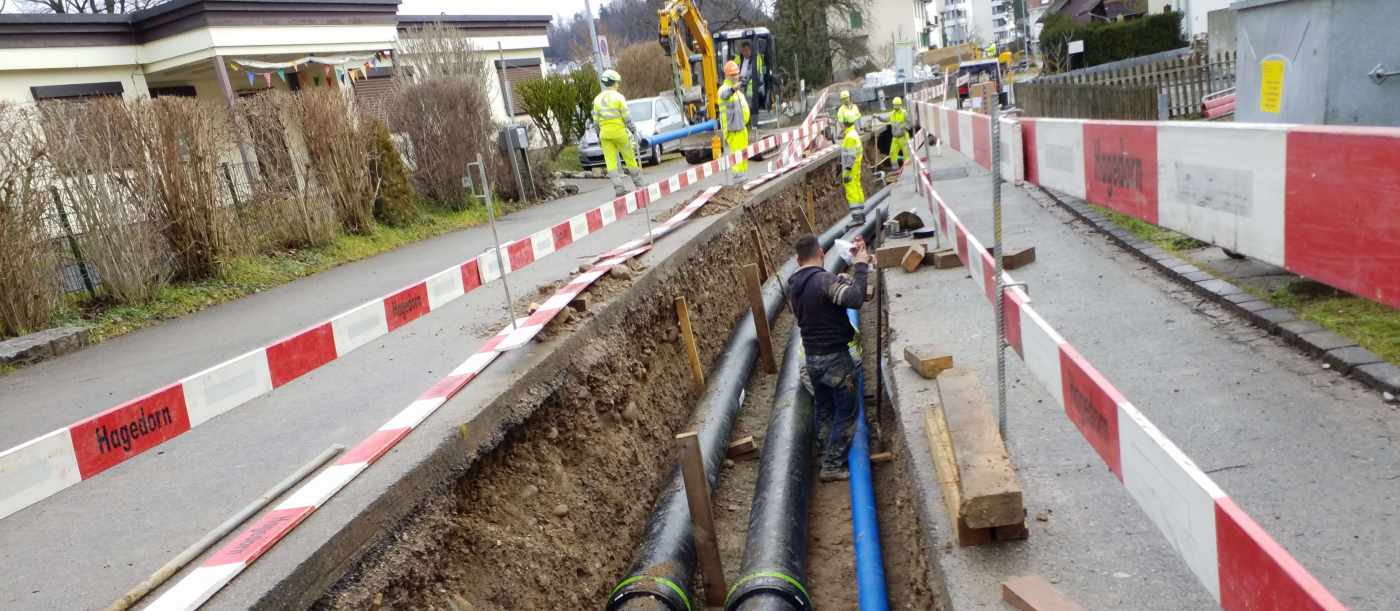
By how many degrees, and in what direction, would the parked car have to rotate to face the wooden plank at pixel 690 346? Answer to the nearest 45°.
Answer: approximately 45° to its left

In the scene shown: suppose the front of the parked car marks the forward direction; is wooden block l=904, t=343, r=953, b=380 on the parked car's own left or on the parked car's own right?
on the parked car's own left

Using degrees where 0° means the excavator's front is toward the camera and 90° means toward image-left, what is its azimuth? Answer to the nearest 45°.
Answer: approximately 45°

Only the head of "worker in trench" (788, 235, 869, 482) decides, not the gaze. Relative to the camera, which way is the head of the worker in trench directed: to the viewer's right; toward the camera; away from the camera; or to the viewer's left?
away from the camera

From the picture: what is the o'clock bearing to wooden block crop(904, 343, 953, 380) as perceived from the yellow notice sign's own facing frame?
The wooden block is roughly at 1 o'clock from the yellow notice sign.

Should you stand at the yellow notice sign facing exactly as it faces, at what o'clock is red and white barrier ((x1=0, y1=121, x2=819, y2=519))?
The red and white barrier is roughly at 1 o'clock from the yellow notice sign.

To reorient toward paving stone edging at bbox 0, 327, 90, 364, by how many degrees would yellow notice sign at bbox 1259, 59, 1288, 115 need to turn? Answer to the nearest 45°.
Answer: approximately 45° to its right

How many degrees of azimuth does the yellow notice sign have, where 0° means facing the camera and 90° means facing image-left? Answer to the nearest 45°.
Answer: approximately 0°

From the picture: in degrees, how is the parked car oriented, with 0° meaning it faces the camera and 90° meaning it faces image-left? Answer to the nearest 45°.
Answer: approximately 45°

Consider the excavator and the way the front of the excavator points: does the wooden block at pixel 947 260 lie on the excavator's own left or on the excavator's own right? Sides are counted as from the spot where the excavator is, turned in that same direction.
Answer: on the excavator's own left

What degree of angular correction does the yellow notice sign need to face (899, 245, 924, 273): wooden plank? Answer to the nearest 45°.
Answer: approximately 90° to its right
